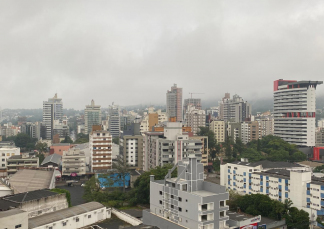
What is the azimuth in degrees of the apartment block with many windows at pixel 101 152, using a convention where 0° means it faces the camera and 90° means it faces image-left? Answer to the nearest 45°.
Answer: approximately 0°

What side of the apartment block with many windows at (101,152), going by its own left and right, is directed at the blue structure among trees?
front

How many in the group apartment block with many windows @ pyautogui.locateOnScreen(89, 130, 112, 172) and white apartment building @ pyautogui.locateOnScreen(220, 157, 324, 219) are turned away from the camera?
0

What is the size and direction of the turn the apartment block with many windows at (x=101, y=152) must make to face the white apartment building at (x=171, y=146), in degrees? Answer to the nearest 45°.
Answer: approximately 45° to its left

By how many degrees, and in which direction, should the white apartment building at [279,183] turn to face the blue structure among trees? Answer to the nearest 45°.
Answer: approximately 45° to its right

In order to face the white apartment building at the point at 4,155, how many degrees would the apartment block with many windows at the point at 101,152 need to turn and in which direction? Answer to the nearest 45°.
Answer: approximately 90° to its right

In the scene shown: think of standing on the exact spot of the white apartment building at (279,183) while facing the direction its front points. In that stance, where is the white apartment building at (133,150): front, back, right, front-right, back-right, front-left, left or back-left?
right

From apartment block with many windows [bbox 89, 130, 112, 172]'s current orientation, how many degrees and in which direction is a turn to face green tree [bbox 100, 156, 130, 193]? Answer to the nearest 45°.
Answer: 0° — it already faces it

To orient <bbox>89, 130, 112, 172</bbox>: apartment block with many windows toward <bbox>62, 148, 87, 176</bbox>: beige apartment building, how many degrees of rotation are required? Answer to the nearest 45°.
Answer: approximately 90° to its right
